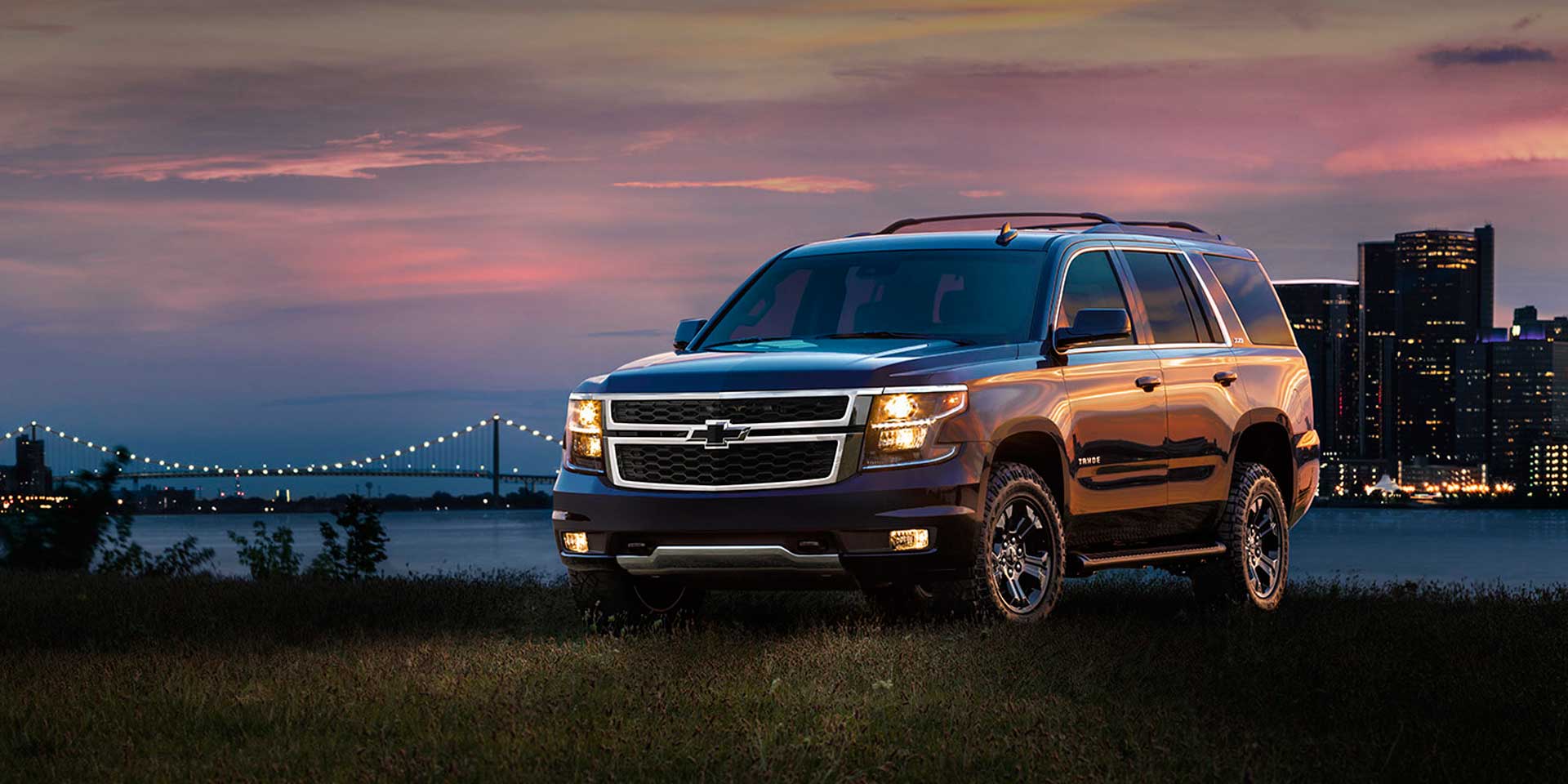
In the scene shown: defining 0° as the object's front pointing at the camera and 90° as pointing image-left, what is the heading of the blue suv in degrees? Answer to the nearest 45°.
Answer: approximately 45°

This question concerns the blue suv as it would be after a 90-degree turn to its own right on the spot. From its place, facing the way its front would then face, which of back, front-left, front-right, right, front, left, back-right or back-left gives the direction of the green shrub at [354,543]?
front

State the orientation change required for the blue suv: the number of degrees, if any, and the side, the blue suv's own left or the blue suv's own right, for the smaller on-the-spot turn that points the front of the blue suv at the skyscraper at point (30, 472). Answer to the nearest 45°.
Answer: approximately 90° to the blue suv's own right

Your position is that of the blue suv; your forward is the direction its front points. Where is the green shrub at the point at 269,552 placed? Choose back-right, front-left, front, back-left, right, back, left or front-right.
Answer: right
